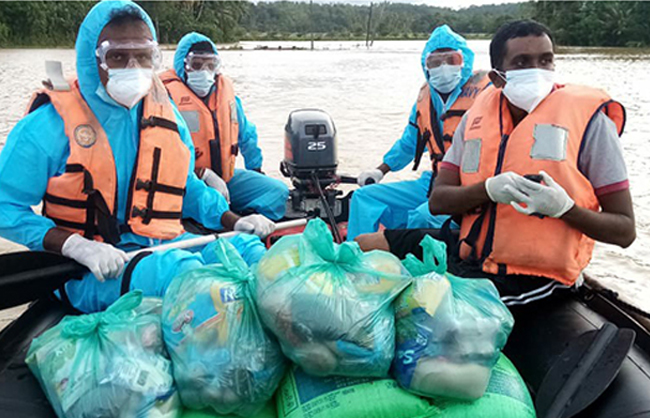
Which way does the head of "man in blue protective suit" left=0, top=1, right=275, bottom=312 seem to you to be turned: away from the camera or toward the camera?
toward the camera

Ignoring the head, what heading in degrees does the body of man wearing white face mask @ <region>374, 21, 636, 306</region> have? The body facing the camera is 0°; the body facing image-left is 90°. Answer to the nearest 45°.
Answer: approximately 45°

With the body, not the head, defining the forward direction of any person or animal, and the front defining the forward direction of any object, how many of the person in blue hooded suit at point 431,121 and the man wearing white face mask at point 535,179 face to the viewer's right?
0

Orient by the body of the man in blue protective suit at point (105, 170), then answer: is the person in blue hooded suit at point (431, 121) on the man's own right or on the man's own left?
on the man's own left

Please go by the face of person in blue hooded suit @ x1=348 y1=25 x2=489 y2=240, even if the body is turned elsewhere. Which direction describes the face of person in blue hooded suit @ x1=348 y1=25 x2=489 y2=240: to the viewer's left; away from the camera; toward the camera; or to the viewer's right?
toward the camera

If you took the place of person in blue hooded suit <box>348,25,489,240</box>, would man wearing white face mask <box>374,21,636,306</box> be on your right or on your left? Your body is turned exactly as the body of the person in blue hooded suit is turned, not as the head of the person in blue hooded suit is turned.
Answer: on your left

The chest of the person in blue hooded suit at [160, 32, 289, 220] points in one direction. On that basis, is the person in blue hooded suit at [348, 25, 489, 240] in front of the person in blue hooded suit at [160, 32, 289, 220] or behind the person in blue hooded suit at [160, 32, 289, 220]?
in front

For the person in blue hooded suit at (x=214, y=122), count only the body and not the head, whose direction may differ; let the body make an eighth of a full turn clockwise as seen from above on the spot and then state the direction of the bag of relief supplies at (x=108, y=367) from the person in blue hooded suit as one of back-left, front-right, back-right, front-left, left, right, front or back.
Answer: front

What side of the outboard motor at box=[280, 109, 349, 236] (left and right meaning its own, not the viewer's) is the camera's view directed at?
front

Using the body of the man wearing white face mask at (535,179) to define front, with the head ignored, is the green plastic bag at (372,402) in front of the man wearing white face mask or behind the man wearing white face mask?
in front

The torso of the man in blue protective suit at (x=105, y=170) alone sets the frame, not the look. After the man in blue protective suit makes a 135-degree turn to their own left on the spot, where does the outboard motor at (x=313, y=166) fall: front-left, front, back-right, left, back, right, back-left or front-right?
front-right

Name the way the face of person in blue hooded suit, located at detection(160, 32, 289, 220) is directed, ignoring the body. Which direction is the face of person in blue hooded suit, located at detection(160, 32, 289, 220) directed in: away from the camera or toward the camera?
toward the camera

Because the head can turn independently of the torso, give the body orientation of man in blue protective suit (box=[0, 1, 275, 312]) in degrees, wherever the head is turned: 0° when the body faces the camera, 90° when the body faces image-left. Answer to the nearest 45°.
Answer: approximately 315°

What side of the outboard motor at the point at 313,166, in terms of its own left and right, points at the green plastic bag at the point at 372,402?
front

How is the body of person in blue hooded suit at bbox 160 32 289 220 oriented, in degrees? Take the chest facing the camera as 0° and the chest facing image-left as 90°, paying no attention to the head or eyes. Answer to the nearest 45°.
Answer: approximately 315°
